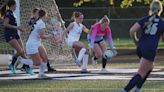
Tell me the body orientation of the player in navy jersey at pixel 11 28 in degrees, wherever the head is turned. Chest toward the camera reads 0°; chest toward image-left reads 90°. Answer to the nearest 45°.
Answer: approximately 270°

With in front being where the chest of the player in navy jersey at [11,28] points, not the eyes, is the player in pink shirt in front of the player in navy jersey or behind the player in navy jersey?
in front

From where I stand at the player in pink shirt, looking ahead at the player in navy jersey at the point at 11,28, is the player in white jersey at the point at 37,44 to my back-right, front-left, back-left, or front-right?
front-left
